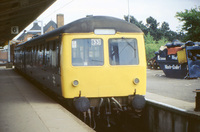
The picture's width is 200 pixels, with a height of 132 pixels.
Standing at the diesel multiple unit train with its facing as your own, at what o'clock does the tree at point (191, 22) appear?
The tree is roughly at 7 o'clock from the diesel multiple unit train.

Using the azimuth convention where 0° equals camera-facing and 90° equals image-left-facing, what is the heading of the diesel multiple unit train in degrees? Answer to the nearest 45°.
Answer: approximately 0°
